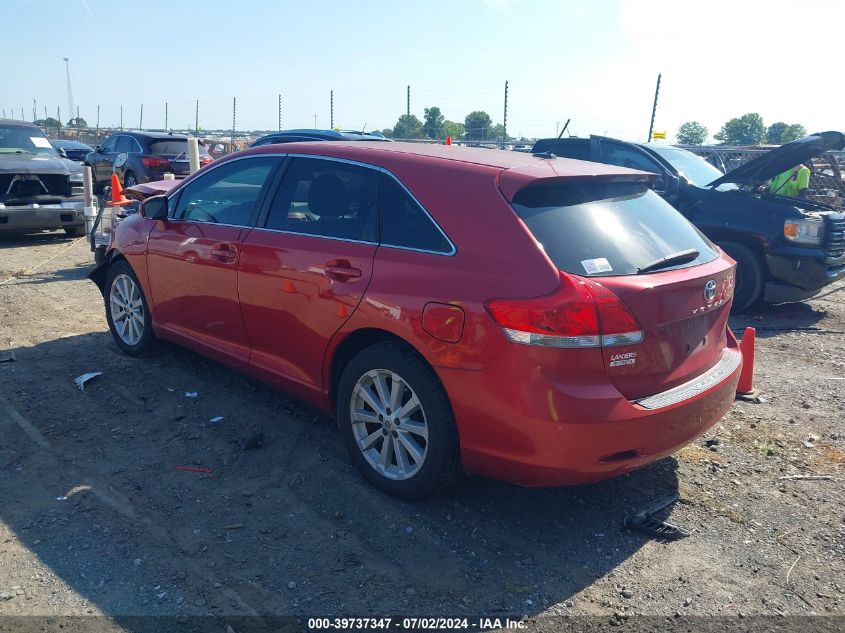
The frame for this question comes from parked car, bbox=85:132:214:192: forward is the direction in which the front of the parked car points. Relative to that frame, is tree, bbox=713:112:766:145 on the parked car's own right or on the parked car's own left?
on the parked car's own right

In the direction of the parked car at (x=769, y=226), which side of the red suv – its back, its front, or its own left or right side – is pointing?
right

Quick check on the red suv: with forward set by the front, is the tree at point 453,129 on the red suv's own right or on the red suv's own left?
on the red suv's own right

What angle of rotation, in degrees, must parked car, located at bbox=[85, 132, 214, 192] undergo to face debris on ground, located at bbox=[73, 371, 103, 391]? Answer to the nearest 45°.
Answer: approximately 135° to its left

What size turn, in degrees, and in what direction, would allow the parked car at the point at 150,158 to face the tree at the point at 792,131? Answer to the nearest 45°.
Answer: approximately 90° to its right

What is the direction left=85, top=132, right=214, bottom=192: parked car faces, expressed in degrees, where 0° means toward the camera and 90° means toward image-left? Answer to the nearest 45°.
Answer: approximately 135°

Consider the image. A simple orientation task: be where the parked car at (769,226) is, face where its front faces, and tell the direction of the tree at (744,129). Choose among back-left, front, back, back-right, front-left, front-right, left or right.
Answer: back-left

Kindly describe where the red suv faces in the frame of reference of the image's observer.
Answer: facing away from the viewer and to the left of the viewer

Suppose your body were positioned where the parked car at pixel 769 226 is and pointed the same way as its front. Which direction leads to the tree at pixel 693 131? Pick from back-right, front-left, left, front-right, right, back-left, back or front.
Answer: back-left

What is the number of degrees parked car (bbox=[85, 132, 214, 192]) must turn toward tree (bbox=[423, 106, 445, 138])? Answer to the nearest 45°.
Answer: approximately 90° to its right

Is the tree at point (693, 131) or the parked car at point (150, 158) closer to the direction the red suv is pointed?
the parked car

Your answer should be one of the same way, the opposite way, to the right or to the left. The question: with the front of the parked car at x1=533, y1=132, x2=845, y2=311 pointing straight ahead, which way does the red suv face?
the opposite way

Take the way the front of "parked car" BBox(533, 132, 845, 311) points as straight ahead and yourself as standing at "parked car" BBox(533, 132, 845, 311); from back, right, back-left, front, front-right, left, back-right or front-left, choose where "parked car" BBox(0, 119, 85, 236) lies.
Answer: back-right
